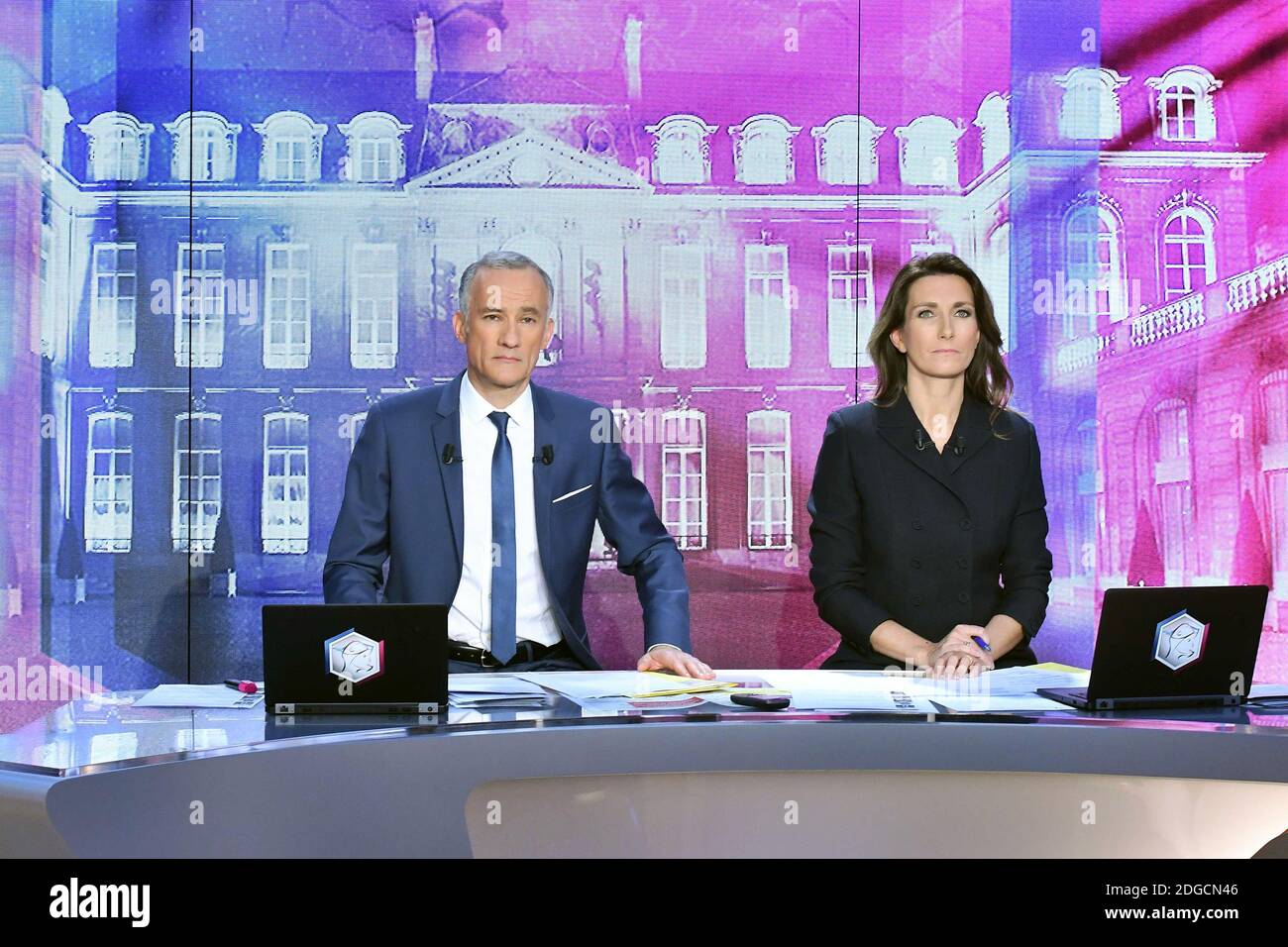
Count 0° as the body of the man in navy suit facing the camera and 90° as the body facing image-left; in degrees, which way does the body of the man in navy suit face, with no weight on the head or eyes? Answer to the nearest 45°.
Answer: approximately 0°

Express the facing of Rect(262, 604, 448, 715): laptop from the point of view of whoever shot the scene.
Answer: facing away from the viewer

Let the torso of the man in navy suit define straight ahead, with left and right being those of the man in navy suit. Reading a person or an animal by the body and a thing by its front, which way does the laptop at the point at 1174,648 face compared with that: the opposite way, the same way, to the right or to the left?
the opposite way
